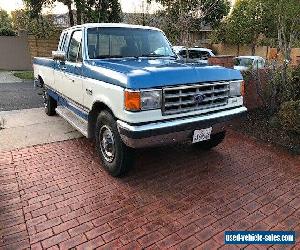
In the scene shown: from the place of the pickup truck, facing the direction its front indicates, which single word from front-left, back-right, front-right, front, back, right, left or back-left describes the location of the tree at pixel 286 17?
left

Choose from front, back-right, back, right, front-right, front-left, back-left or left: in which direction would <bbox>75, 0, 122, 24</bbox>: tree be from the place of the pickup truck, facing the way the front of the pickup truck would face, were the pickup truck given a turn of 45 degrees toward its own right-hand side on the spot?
back

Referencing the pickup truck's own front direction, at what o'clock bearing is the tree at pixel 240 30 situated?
The tree is roughly at 8 o'clock from the pickup truck.

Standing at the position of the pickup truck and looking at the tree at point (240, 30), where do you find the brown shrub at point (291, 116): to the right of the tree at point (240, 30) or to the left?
right

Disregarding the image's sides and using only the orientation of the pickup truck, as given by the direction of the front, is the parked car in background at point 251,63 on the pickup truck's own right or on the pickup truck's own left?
on the pickup truck's own left

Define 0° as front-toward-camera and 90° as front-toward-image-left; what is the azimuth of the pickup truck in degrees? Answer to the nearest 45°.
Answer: approximately 315°

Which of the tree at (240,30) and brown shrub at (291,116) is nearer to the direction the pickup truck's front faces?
the brown shrub

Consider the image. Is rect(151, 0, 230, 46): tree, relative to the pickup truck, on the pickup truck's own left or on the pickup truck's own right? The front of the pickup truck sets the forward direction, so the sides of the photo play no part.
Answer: on the pickup truck's own left
